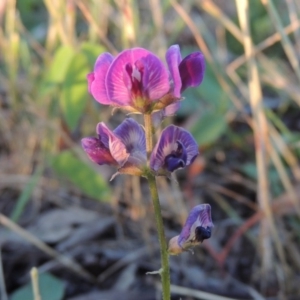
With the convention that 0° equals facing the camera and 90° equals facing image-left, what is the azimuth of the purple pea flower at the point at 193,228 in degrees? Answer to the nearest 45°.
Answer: approximately 270°

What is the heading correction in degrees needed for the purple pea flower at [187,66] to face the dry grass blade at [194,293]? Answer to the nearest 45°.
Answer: approximately 90° to its left

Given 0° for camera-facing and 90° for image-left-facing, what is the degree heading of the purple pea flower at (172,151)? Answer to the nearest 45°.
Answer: approximately 315°
